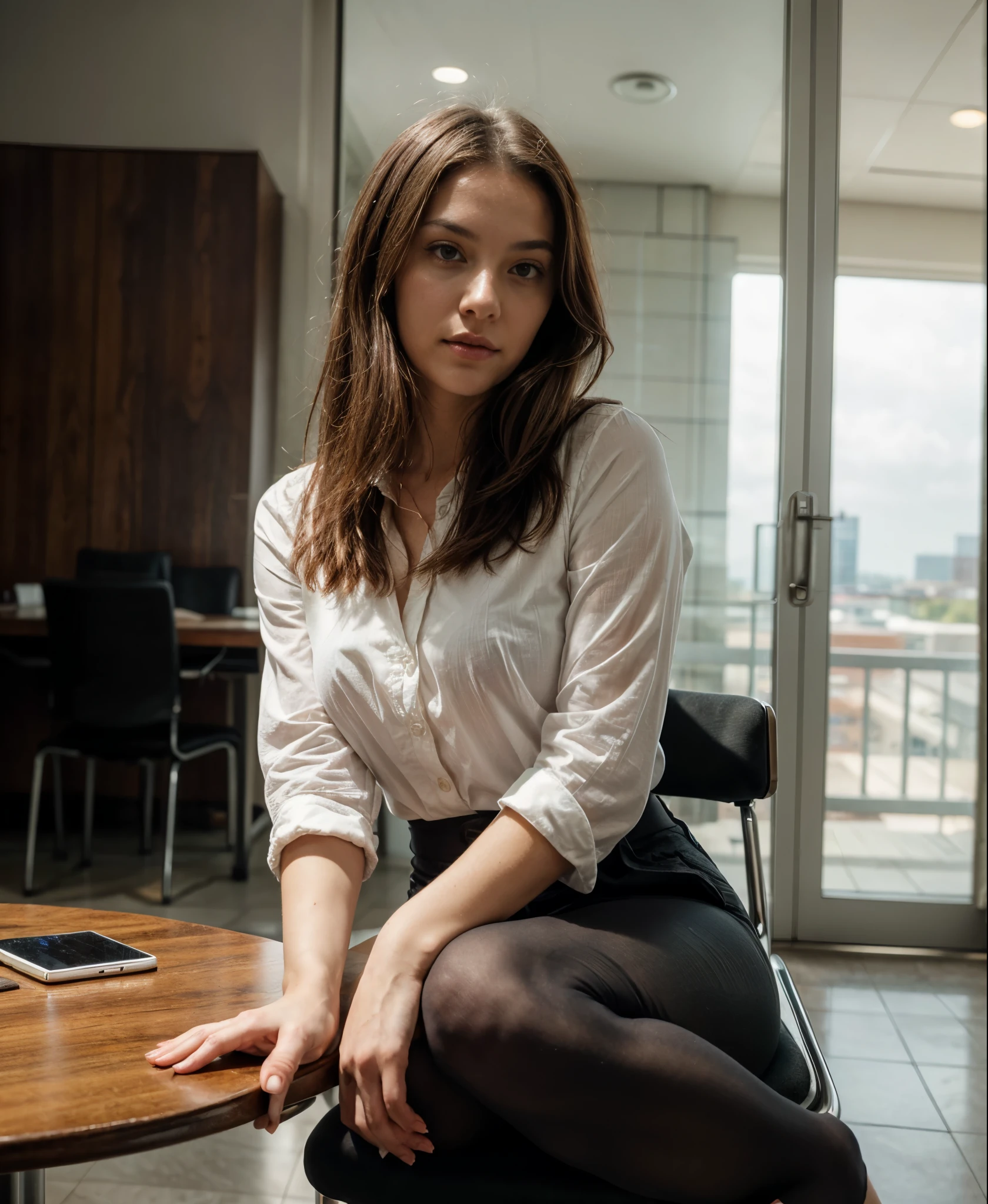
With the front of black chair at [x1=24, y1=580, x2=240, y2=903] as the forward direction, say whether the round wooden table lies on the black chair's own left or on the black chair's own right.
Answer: on the black chair's own right

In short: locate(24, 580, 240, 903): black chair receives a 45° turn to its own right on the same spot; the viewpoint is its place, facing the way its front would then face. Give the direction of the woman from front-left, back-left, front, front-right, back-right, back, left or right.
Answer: right

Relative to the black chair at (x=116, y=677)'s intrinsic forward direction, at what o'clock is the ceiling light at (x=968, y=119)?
The ceiling light is roughly at 2 o'clock from the black chair.

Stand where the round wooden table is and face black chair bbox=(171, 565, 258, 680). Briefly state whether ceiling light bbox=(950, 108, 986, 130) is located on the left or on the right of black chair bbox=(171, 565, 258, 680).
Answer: right

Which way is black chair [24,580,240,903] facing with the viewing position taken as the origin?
facing away from the viewer and to the right of the viewer
